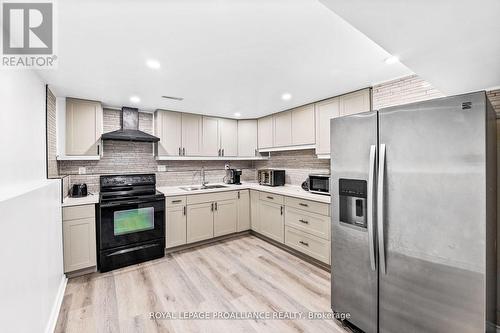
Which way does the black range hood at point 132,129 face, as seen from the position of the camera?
facing the viewer

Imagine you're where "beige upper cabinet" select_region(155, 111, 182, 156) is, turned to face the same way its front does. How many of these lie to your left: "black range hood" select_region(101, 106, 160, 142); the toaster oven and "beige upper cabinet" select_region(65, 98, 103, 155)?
1

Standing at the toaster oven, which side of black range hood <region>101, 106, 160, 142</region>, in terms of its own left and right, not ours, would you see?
left

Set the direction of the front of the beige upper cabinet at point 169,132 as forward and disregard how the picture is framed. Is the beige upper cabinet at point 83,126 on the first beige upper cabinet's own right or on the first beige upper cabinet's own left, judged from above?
on the first beige upper cabinet's own right

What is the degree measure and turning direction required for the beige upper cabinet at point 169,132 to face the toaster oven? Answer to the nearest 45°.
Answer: approximately 90° to its left

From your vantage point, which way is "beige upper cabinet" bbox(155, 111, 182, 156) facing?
toward the camera

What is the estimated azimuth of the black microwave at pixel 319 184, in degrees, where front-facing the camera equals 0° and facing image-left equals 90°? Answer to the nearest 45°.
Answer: approximately 45°

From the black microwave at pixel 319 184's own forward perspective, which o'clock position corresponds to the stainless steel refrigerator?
The stainless steel refrigerator is roughly at 10 o'clock from the black microwave.

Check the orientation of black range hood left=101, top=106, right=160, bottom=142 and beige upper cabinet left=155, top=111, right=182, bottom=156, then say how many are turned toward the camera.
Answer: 2

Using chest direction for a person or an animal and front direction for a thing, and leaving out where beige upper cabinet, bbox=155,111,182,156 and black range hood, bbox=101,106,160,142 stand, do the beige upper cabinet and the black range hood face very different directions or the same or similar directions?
same or similar directions
